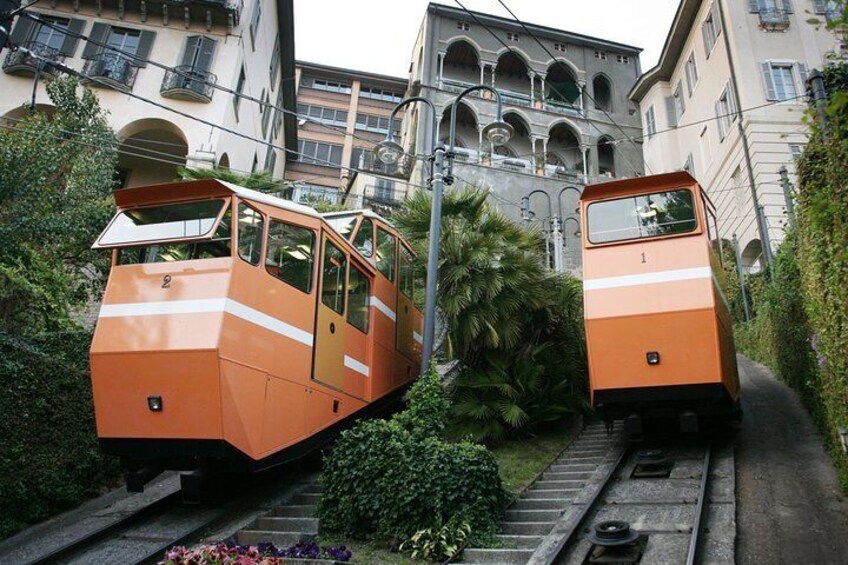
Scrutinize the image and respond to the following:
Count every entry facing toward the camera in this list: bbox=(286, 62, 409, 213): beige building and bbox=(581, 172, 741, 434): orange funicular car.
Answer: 2

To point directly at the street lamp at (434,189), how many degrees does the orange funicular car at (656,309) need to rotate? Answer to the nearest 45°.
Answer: approximately 90° to its right

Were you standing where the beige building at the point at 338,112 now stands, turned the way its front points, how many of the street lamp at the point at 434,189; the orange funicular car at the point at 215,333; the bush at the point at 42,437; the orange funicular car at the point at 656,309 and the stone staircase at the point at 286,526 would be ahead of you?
5

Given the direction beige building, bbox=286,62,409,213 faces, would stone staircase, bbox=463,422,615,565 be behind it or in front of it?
in front

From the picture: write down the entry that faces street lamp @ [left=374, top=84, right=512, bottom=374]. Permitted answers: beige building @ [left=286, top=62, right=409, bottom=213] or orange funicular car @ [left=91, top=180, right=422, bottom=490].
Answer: the beige building

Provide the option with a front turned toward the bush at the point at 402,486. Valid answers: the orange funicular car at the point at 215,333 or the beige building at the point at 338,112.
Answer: the beige building

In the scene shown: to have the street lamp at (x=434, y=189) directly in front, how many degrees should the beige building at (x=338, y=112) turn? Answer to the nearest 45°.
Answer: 0° — it already faces it

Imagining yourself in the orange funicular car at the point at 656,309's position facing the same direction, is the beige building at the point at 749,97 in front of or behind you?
behind

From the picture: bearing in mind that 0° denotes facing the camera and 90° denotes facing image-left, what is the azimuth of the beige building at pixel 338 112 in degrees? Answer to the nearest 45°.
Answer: approximately 0°

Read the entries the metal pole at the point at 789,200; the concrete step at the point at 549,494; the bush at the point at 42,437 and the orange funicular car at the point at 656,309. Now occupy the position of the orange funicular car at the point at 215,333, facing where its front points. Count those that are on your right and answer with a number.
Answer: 1
